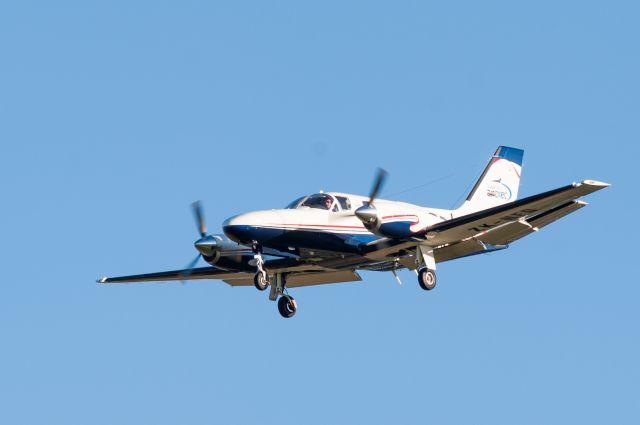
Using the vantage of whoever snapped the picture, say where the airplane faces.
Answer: facing the viewer and to the left of the viewer
